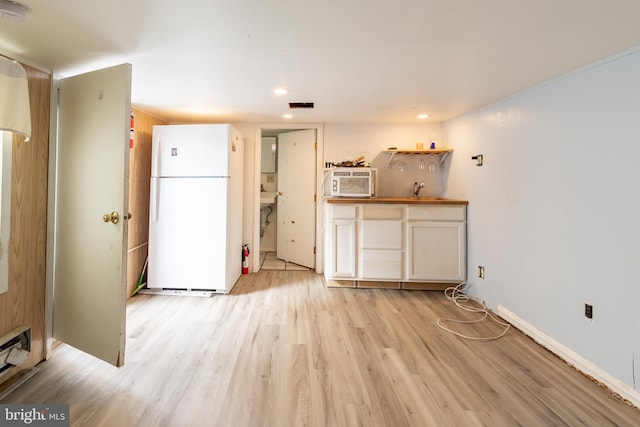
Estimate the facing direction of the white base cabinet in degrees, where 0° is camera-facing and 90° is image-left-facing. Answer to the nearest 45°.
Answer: approximately 0°

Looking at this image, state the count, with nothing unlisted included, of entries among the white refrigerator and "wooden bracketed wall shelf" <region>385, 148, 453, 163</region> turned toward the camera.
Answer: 2

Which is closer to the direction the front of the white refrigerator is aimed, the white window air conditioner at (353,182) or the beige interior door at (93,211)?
the beige interior door

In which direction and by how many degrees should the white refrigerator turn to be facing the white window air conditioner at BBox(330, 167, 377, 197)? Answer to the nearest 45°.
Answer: approximately 90° to its left

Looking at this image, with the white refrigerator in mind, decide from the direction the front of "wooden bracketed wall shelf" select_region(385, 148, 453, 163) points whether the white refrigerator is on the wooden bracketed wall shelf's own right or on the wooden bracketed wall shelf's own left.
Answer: on the wooden bracketed wall shelf's own right
